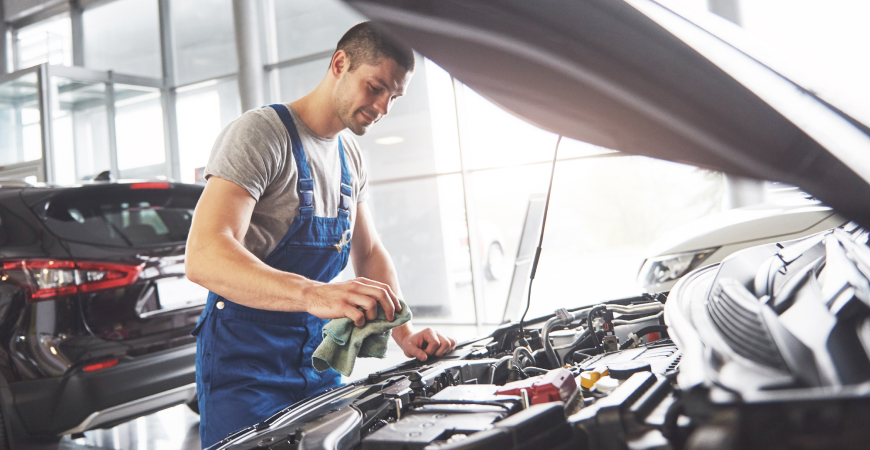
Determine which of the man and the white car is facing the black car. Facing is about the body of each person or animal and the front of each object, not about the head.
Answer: the white car

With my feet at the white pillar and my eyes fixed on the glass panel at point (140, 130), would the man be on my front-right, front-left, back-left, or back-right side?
back-left

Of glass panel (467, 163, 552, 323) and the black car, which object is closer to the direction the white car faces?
the black car

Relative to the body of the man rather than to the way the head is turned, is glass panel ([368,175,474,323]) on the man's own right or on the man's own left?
on the man's own left

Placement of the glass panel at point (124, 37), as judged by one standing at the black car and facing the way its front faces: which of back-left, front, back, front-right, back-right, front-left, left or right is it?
front-right

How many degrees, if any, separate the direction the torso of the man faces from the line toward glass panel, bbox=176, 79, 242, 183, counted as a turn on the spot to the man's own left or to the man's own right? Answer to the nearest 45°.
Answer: approximately 135° to the man's own left

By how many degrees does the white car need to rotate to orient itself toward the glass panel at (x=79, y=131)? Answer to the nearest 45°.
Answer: approximately 45° to its right

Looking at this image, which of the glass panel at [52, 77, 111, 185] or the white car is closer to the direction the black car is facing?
the glass panel

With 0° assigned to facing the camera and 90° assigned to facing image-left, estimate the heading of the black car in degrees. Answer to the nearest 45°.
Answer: approximately 135°

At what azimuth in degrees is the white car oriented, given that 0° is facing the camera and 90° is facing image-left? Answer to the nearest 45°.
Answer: approximately 45°

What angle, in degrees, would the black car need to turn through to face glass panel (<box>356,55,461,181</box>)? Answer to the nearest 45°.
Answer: approximately 90° to its right

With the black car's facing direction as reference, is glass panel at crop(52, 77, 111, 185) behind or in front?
in front

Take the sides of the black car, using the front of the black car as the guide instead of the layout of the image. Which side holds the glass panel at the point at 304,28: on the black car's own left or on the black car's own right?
on the black car's own right

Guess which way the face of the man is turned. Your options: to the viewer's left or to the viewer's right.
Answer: to the viewer's right
